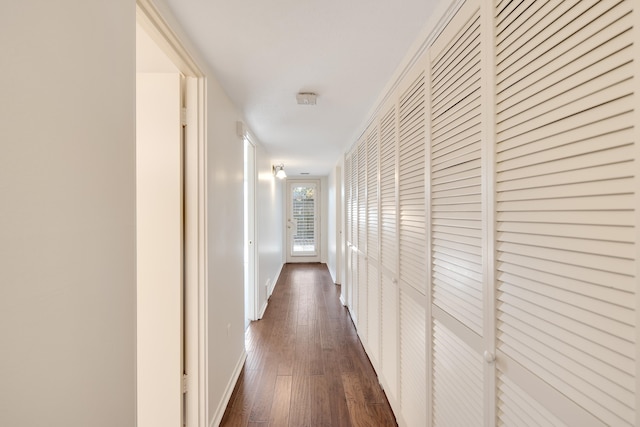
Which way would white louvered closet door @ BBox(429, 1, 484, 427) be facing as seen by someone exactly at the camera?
facing the viewer and to the left of the viewer

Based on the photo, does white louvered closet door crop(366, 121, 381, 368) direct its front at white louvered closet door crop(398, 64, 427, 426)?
no

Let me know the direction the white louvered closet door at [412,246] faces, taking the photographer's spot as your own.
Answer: facing to the left of the viewer

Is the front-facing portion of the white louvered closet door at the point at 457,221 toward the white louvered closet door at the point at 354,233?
no

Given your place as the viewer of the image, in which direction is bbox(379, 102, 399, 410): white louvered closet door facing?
facing to the left of the viewer

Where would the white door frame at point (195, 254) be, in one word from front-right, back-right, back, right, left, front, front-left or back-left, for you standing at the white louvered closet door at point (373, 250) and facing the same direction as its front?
front-left

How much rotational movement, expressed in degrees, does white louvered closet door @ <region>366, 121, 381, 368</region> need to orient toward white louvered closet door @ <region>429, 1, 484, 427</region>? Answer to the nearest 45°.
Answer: approximately 90° to its left

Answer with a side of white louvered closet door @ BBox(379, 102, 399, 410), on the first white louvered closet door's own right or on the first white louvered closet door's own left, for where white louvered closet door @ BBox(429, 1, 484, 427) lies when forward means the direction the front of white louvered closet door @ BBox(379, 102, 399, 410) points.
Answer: on the first white louvered closet door's own left

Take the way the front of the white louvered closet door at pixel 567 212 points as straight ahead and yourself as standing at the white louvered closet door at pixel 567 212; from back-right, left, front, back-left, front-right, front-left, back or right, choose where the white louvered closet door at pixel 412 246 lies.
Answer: right

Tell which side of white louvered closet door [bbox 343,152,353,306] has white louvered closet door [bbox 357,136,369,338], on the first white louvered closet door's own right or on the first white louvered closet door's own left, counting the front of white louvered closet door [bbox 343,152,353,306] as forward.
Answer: on the first white louvered closet door's own left

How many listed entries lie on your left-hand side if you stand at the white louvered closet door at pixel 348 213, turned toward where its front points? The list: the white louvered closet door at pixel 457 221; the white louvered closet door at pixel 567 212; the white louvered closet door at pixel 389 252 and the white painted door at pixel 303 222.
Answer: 3

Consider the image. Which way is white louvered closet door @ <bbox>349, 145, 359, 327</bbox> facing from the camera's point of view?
to the viewer's left

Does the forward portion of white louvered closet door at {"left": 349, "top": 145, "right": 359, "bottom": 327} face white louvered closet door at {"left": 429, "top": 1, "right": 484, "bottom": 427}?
no

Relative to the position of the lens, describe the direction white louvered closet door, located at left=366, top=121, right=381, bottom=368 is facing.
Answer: facing to the left of the viewer

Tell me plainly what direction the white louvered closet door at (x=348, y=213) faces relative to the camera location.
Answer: facing to the left of the viewer

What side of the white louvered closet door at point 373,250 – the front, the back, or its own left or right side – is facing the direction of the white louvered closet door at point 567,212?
left

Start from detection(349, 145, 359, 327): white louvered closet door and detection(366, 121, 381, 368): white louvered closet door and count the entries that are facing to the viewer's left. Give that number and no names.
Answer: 2
